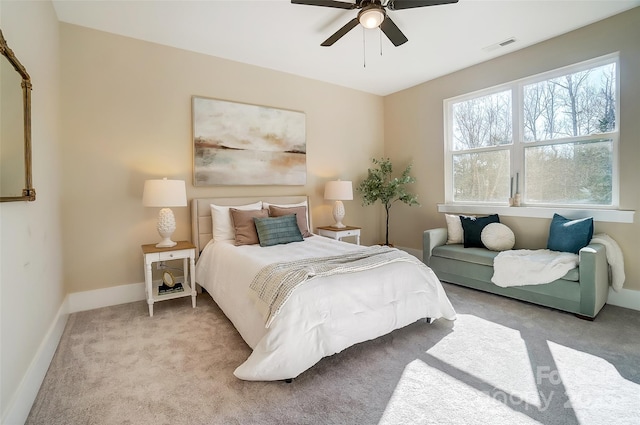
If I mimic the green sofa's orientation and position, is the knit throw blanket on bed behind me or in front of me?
in front

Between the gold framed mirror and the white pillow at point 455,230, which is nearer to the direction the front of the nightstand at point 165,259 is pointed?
the gold framed mirror

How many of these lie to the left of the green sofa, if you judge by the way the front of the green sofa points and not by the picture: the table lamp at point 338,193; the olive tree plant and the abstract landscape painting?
0

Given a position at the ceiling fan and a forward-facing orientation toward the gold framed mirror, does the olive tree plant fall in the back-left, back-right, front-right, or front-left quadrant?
back-right

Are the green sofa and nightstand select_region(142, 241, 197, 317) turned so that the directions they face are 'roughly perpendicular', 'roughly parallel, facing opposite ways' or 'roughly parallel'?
roughly perpendicular

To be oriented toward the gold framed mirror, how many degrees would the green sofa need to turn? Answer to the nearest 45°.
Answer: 0° — it already faces it

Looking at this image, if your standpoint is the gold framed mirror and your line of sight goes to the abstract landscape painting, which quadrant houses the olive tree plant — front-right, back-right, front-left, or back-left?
front-right

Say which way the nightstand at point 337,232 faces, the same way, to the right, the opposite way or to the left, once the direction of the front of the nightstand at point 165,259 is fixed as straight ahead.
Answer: the same way

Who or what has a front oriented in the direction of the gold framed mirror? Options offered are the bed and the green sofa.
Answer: the green sofa

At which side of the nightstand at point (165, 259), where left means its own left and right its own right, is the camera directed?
front

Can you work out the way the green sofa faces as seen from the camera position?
facing the viewer and to the left of the viewer

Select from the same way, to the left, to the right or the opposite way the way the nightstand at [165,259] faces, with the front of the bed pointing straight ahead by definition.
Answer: the same way

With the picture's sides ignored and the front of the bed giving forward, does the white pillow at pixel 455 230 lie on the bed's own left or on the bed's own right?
on the bed's own left

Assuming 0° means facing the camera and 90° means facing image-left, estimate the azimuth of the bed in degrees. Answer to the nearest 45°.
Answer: approximately 315°

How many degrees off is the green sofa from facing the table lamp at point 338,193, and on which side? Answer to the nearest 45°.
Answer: approximately 45° to its right

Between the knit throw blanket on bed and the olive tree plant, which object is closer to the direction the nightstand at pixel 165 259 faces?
the knit throw blanket on bed

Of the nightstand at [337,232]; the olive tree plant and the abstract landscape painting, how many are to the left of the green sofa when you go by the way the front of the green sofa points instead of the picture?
0

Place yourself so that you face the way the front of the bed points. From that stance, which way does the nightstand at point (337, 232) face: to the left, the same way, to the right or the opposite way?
the same way

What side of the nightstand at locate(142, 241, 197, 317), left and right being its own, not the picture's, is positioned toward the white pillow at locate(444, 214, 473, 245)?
left

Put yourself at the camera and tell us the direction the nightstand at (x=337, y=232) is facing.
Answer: facing the viewer and to the right of the viewer
